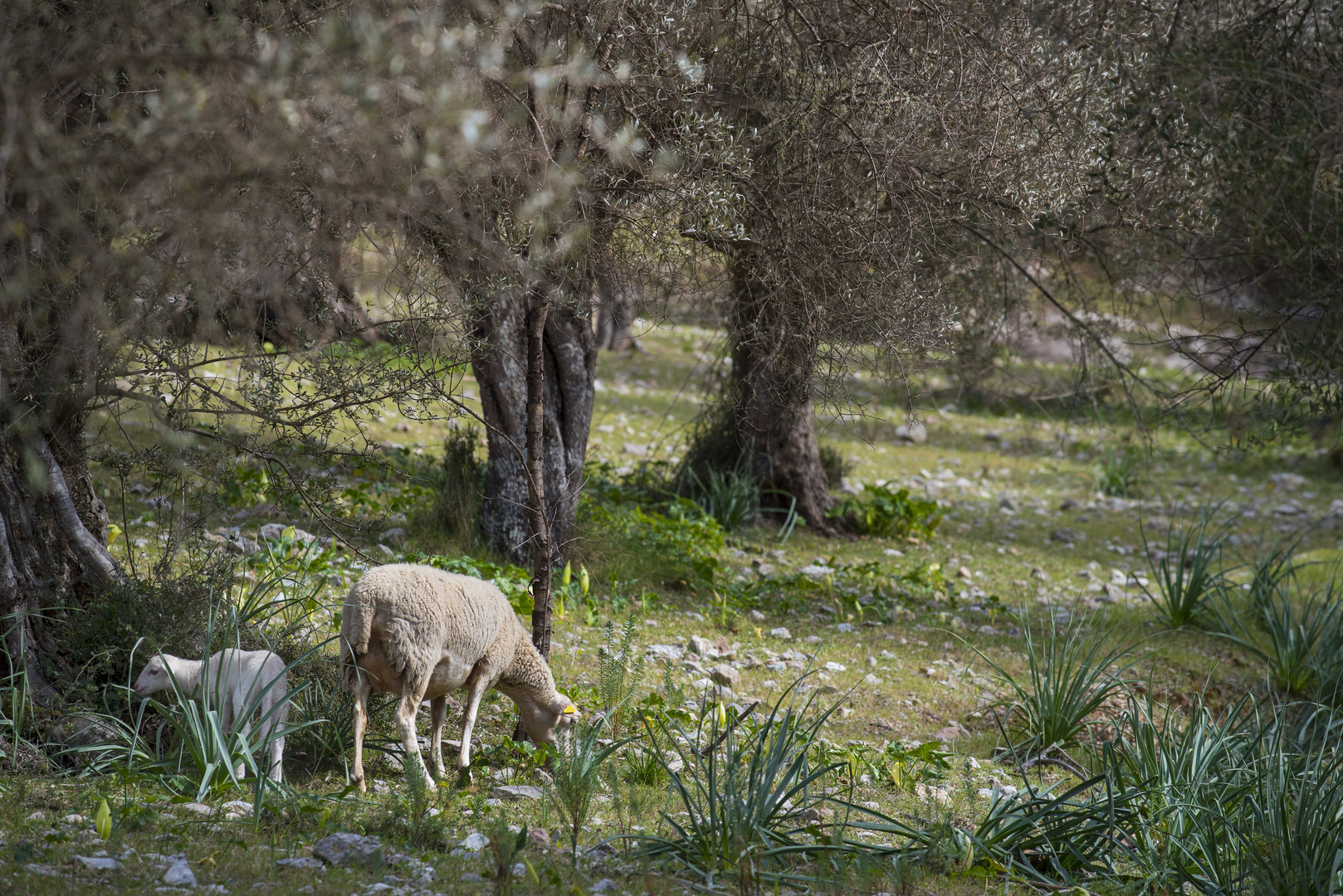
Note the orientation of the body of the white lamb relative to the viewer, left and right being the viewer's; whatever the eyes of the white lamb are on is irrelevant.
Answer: facing to the left of the viewer

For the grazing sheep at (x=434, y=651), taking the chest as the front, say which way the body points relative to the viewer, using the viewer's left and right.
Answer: facing away from the viewer and to the right of the viewer

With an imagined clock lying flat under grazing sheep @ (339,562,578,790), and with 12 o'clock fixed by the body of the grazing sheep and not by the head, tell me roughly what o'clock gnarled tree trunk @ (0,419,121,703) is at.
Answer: The gnarled tree trunk is roughly at 8 o'clock from the grazing sheep.

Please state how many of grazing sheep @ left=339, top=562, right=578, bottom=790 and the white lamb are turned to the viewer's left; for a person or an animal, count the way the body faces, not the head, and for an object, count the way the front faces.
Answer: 1

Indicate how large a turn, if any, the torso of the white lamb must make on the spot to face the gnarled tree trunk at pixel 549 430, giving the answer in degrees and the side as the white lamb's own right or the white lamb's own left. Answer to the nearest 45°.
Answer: approximately 135° to the white lamb's own right

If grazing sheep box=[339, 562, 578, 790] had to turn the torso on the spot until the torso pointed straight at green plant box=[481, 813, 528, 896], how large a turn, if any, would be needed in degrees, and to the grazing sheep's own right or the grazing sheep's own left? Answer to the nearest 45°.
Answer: approximately 135° to the grazing sheep's own right

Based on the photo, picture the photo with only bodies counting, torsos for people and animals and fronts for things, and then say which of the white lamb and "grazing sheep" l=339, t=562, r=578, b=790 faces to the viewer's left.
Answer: the white lamb

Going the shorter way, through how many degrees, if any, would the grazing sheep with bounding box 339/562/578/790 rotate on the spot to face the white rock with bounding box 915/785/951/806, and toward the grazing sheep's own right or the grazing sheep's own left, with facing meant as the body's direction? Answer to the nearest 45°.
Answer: approximately 45° to the grazing sheep's own right

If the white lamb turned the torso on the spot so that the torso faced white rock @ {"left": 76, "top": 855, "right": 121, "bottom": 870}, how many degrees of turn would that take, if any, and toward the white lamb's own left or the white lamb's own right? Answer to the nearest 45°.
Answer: approximately 90° to the white lamb's own left

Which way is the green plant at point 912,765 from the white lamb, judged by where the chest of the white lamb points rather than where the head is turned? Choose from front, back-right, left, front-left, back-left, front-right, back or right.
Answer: back

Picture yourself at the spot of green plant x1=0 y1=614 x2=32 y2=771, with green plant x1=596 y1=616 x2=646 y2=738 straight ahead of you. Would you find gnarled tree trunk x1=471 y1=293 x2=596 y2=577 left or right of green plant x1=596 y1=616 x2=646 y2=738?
left

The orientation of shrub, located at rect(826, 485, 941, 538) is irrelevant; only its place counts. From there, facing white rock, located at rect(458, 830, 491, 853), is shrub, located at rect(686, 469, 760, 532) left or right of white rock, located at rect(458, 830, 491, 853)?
right

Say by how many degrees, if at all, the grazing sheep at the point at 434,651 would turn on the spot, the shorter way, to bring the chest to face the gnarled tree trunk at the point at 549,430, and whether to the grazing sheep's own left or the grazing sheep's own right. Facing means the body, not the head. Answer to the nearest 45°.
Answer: approximately 45° to the grazing sheep's own left

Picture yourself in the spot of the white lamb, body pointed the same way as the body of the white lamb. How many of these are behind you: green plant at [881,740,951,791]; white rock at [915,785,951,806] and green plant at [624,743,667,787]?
3
